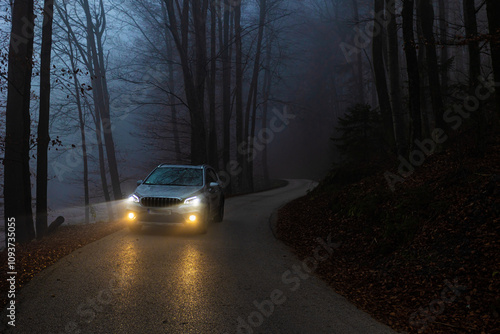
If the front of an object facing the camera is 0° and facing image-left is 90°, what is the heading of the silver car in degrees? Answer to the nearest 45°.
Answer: approximately 45°
